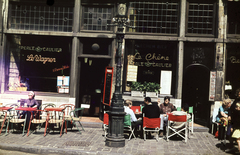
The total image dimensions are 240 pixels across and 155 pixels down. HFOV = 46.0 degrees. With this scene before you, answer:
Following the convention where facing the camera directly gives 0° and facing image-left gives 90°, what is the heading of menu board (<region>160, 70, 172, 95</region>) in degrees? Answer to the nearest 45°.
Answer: approximately 0°

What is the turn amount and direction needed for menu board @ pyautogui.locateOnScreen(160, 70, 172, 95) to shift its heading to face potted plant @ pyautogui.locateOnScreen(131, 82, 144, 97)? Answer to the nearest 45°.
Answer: approximately 90° to its right

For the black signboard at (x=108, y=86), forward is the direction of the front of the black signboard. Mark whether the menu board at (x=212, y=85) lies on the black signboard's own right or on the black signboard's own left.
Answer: on the black signboard's own left

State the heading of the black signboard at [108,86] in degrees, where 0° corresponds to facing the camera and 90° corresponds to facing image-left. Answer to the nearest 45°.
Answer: approximately 0°
